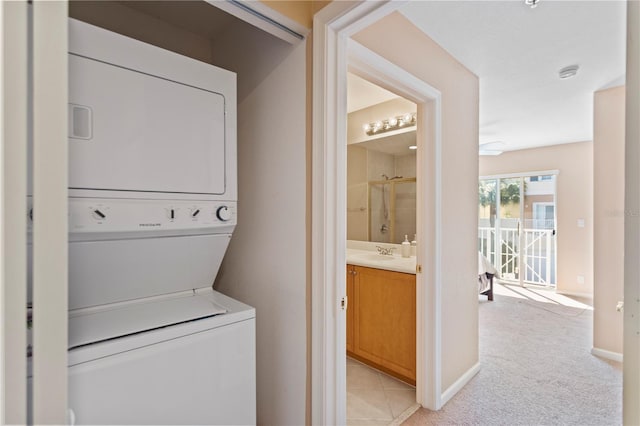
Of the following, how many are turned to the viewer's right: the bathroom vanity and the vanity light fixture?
0

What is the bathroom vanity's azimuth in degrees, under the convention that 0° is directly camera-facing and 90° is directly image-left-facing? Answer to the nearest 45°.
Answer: approximately 45°

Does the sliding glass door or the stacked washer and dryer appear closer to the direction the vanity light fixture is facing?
the stacked washer and dryer

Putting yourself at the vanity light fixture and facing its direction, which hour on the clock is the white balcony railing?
The white balcony railing is roughly at 6 o'clock from the vanity light fixture.

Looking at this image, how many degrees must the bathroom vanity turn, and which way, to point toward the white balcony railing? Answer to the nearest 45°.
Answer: approximately 180°

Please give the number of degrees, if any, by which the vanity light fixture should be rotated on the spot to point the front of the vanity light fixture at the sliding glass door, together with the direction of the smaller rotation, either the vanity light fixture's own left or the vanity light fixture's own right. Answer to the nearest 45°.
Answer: approximately 180°

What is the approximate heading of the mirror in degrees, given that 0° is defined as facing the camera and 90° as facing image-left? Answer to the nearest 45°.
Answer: approximately 45°

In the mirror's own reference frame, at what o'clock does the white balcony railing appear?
The white balcony railing is roughly at 6 o'clock from the mirror.

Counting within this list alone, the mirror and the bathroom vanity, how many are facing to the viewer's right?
0
